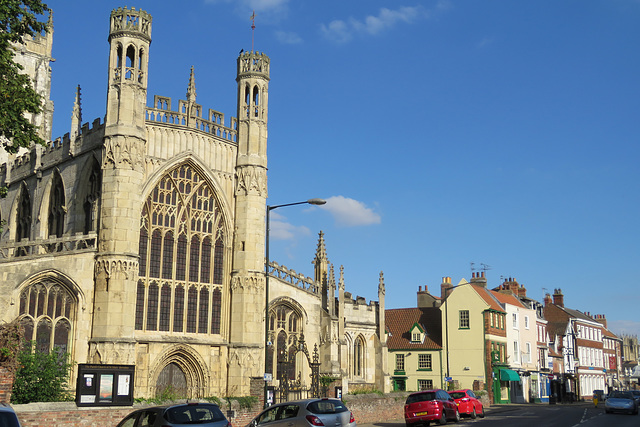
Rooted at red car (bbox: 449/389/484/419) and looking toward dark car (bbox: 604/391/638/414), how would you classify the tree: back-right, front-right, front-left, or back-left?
back-right

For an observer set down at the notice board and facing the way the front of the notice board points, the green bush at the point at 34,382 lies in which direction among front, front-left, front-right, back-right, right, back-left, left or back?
back-right

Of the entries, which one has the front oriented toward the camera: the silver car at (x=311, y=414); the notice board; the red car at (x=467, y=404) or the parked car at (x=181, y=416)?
the notice board

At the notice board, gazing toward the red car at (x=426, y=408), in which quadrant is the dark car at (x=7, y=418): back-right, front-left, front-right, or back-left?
back-right

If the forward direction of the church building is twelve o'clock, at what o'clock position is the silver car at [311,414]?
The silver car is roughly at 1 o'clock from the church building.
